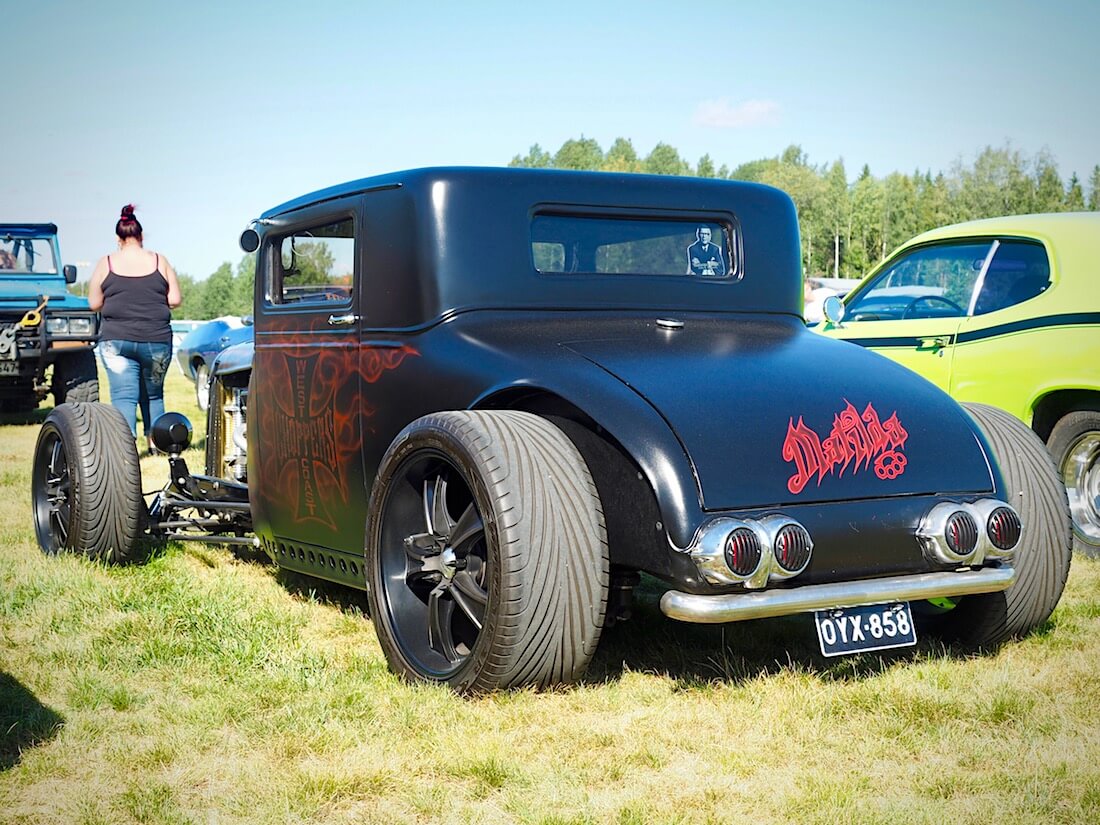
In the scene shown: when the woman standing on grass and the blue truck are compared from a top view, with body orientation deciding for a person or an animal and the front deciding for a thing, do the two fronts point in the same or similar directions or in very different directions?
very different directions

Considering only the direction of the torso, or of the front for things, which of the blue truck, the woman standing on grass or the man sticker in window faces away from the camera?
the woman standing on grass

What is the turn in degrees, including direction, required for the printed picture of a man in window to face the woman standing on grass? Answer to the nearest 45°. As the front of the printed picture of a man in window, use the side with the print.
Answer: approximately 135° to its right

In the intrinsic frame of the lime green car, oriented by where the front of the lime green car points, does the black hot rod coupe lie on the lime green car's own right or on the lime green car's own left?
on the lime green car's own left

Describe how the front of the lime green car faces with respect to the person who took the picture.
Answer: facing away from the viewer and to the left of the viewer

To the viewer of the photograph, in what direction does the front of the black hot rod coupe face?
facing away from the viewer and to the left of the viewer

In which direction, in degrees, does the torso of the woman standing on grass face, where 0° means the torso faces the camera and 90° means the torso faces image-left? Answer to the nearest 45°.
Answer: approximately 180°

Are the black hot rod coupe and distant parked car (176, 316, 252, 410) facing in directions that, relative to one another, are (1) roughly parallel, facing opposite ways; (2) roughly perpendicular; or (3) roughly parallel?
roughly perpendicular

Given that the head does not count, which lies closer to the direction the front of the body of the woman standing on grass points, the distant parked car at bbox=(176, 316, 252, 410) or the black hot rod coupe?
the distant parked car

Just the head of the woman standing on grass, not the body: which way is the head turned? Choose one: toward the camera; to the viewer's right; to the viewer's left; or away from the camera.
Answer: away from the camera

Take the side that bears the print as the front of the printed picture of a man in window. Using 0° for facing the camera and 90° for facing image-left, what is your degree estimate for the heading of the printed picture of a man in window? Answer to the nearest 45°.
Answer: approximately 0°
